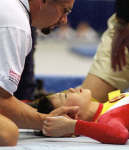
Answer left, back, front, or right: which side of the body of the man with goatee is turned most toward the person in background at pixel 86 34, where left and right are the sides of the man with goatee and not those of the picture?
left

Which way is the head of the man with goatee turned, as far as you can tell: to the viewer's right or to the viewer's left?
to the viewer's right

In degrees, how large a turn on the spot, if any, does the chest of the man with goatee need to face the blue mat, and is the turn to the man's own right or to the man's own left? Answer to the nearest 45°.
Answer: approximately 90° to the man's own left

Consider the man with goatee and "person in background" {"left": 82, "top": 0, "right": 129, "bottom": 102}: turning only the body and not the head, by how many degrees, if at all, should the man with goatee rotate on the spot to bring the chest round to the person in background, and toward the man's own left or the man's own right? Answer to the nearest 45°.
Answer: approximately 45° to the man's own left

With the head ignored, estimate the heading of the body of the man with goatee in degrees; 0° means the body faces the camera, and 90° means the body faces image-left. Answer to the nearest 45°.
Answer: approximately 270°
